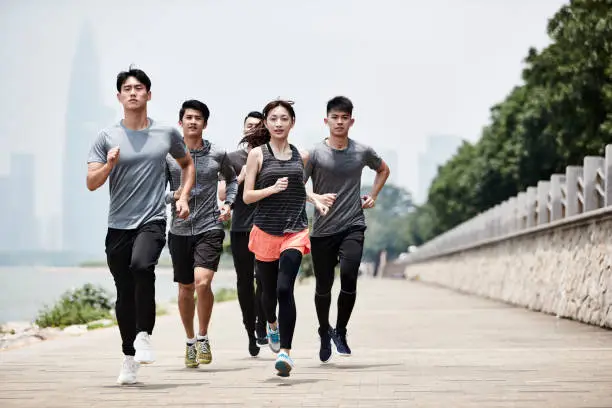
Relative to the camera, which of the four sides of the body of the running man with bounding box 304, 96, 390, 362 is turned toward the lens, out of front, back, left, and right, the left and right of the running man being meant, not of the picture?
front

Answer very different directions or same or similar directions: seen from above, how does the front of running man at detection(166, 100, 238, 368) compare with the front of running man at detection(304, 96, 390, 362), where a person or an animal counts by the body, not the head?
same or similar directions

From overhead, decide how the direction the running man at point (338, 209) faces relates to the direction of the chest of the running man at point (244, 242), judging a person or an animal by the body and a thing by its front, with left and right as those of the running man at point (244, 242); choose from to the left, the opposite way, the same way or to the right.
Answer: the same way

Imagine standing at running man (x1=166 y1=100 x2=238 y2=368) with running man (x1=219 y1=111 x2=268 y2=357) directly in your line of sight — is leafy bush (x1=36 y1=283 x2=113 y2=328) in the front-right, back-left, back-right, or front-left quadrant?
front-left

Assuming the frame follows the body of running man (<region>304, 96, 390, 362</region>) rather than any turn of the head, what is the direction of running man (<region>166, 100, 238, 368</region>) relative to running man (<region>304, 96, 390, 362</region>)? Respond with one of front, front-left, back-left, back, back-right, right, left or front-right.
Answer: right

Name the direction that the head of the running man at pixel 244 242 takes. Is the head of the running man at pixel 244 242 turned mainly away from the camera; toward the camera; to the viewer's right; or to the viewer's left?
toward the camera

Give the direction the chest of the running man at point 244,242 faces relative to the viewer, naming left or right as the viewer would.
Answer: facing the viewer

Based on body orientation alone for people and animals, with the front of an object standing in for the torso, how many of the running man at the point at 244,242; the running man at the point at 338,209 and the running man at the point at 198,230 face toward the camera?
3

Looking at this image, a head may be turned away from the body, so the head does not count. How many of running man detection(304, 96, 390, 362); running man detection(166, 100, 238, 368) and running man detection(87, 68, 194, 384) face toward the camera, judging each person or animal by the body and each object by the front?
3

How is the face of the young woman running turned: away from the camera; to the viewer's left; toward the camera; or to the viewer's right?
toward the camera

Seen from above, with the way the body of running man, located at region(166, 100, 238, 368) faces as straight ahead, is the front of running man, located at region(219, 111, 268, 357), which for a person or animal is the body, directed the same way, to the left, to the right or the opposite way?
the same way

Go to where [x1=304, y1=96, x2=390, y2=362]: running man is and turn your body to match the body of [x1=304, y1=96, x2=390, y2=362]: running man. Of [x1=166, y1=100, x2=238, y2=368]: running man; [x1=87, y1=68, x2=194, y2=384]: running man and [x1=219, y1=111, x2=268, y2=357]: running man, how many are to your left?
0

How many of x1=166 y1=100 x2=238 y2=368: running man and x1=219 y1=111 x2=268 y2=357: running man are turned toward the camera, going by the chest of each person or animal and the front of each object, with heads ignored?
2

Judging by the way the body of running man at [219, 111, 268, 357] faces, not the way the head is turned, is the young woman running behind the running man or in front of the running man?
in front

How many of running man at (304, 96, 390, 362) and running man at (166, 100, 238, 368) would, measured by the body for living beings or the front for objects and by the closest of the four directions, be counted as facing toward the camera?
2

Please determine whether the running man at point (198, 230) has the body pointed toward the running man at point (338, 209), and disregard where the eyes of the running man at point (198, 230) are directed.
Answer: no

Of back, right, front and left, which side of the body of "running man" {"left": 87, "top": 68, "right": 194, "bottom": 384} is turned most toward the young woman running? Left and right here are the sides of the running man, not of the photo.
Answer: left

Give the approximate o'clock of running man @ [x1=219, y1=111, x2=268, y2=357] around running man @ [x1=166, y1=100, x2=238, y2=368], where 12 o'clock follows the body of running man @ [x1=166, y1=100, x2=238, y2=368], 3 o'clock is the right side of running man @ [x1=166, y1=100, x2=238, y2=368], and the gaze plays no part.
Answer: running man @ [x1=219, y1=111, x2=268, y2=357] is roughly at 7 o'clock from running man @ [x1=166, y1=100, x2=238, y2=368].
